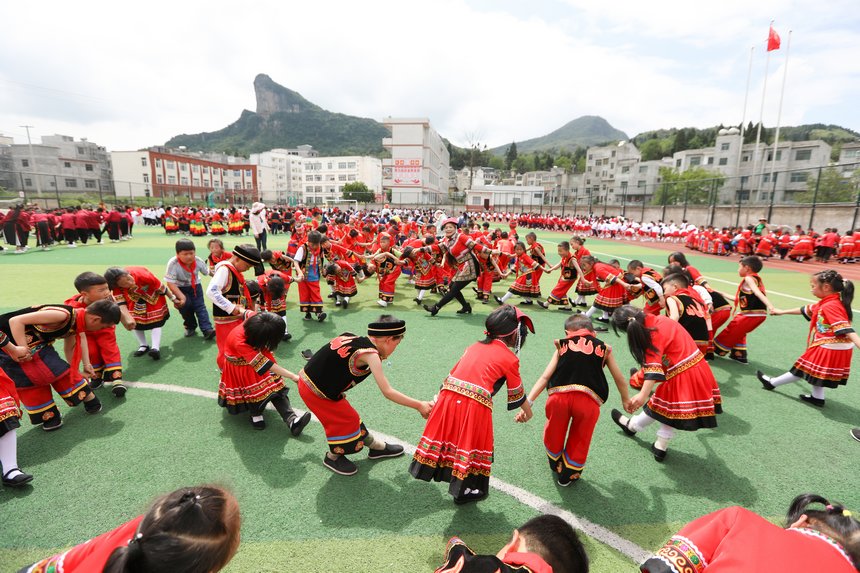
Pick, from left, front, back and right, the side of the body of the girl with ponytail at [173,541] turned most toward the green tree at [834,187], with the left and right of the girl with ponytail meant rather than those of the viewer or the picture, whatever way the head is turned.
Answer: front

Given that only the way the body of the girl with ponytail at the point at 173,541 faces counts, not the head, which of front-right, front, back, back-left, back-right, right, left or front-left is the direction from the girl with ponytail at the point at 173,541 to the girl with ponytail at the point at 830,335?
front

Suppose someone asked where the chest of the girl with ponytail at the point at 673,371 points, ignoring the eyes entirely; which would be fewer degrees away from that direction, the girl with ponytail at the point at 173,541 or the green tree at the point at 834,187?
the girl with ponytail

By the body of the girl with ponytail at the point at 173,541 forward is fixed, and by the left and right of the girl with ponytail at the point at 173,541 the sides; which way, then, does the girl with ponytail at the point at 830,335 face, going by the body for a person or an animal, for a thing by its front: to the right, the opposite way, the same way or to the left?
to the left

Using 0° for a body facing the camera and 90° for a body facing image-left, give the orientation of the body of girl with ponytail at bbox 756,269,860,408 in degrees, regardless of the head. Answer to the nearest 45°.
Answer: approximately 90°

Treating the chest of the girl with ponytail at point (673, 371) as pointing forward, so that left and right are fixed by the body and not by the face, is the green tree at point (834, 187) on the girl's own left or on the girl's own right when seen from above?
on the girl's own right

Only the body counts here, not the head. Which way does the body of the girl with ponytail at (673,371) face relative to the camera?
to the viewer's left

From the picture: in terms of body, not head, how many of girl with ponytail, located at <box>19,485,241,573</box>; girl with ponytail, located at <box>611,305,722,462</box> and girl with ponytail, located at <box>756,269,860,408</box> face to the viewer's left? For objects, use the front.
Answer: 2

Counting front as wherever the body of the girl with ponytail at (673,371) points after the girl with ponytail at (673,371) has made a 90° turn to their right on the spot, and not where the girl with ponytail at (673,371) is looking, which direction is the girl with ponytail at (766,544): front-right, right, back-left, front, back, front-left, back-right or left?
back

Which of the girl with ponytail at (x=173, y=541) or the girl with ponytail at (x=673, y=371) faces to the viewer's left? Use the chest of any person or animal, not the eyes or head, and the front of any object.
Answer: the girl with ponytail at (x=673, y=371)

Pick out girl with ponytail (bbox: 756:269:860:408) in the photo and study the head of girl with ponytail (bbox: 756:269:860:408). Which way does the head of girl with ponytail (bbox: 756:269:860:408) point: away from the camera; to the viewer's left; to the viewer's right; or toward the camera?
to the viewer's left
